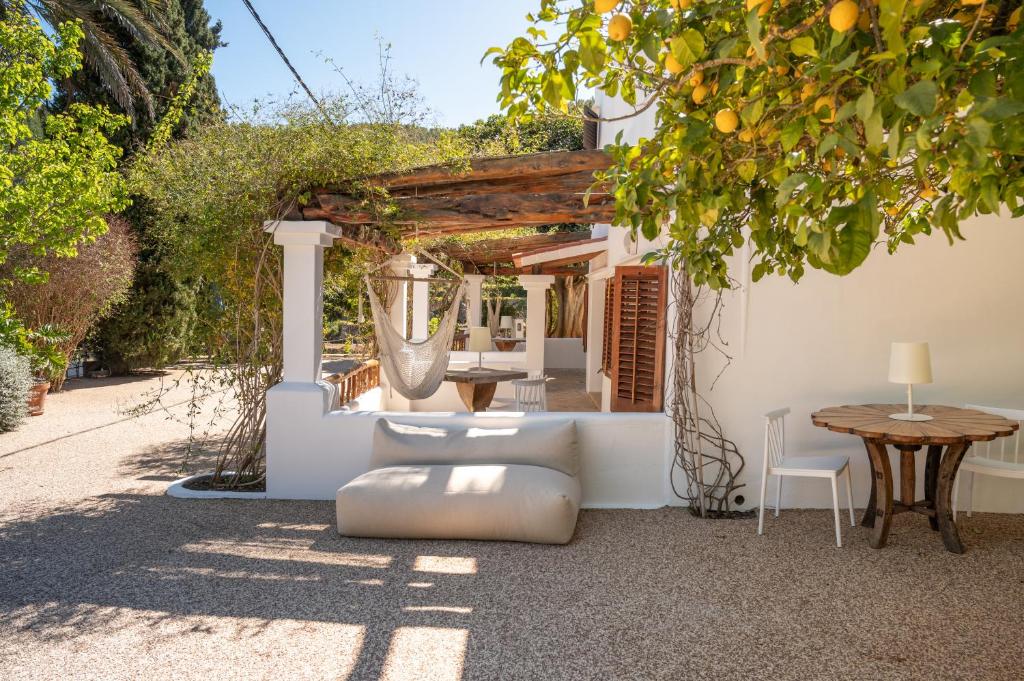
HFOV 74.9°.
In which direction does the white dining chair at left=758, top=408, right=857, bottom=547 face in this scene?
to the viewer's right

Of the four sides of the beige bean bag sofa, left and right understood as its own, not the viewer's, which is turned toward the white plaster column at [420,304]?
back

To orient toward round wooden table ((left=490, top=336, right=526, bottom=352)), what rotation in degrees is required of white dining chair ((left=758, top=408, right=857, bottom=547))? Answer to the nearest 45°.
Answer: approximately 135° to its left

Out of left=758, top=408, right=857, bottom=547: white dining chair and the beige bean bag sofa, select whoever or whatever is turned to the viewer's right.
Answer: the white dining chair

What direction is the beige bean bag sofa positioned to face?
toward the camera

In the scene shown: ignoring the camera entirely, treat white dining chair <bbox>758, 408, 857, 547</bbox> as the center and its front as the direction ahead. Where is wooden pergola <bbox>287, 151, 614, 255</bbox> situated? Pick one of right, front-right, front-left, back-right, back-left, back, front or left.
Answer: back

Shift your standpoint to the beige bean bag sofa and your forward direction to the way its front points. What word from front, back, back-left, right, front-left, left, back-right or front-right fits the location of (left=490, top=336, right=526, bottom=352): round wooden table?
back

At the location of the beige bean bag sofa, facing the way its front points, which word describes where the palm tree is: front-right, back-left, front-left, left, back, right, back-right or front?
back-right

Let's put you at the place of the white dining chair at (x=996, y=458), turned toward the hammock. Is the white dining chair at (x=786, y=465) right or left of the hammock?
left

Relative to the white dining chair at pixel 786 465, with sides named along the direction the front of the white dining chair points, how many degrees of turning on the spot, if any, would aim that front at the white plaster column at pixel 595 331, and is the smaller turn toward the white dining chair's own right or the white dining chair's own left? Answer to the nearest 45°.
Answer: approximately 135° to the white dining chair's own left

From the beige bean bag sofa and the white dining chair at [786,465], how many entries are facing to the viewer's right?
1

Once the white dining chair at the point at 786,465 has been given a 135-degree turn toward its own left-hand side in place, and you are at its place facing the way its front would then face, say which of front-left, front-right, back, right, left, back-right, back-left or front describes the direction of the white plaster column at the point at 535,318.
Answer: front

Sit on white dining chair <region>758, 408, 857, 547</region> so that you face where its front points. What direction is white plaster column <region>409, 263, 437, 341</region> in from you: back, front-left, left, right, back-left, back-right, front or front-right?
back-left

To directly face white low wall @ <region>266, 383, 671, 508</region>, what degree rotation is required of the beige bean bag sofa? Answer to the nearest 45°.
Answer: approximately 135° to its right

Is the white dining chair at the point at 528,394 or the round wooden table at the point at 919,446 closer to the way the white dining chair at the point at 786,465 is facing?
the round wooden table
